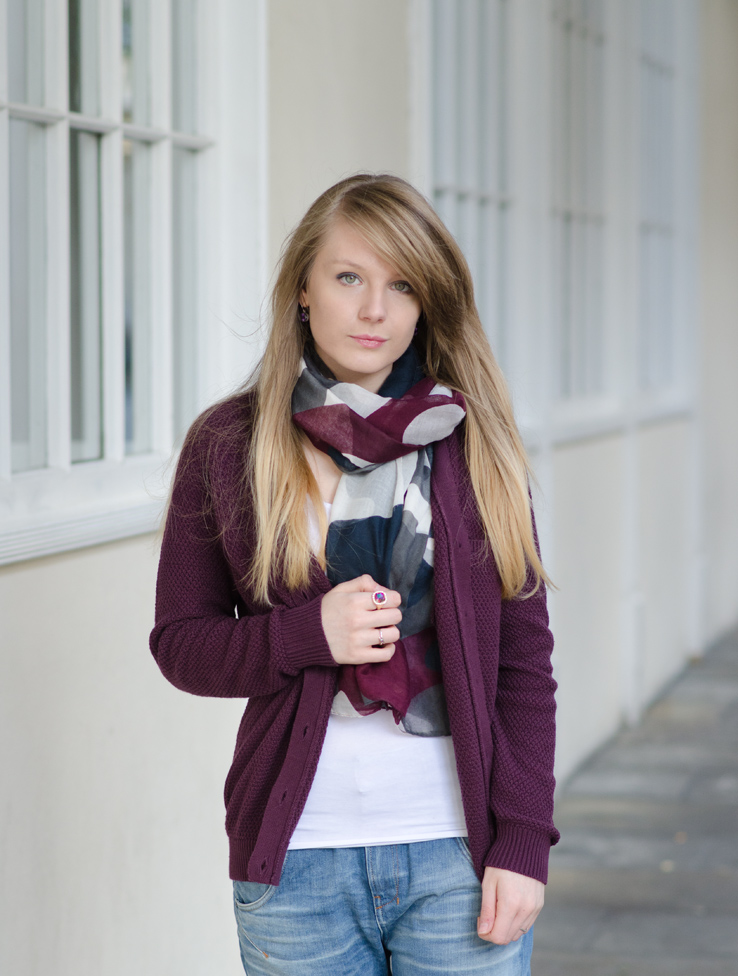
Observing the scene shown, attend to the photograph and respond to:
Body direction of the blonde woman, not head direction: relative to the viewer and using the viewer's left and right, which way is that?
facing the viewer

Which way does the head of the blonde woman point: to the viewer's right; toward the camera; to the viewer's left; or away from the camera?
toward the camera
